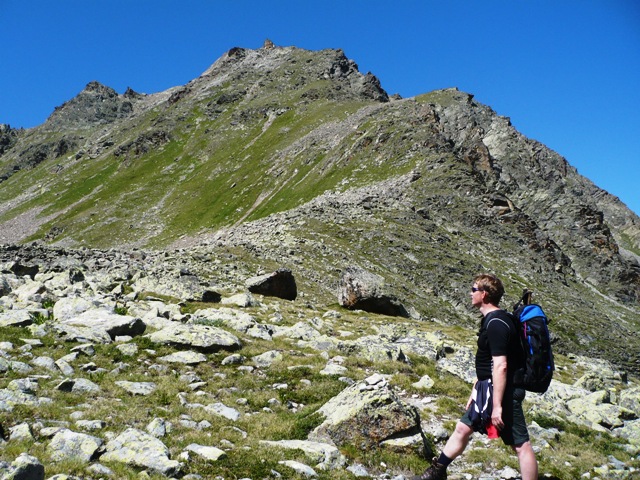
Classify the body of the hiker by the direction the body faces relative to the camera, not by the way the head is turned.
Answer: to the viewer's left

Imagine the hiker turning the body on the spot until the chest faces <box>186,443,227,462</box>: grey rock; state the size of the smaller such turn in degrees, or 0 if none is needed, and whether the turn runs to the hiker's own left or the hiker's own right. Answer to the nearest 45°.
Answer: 0° — they already face it

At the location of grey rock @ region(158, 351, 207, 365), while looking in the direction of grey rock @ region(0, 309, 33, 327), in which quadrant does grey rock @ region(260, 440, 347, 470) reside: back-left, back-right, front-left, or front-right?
back-left

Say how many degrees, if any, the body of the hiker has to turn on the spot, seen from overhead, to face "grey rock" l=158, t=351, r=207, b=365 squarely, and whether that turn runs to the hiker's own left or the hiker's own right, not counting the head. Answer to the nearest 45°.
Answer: approximately 45° to the hiker's own right

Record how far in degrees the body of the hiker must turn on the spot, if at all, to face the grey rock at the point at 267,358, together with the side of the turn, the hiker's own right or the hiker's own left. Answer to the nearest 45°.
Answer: approximately 45° to the hiker's own right

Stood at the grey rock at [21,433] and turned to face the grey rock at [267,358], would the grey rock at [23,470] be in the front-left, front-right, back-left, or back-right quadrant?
back-right
